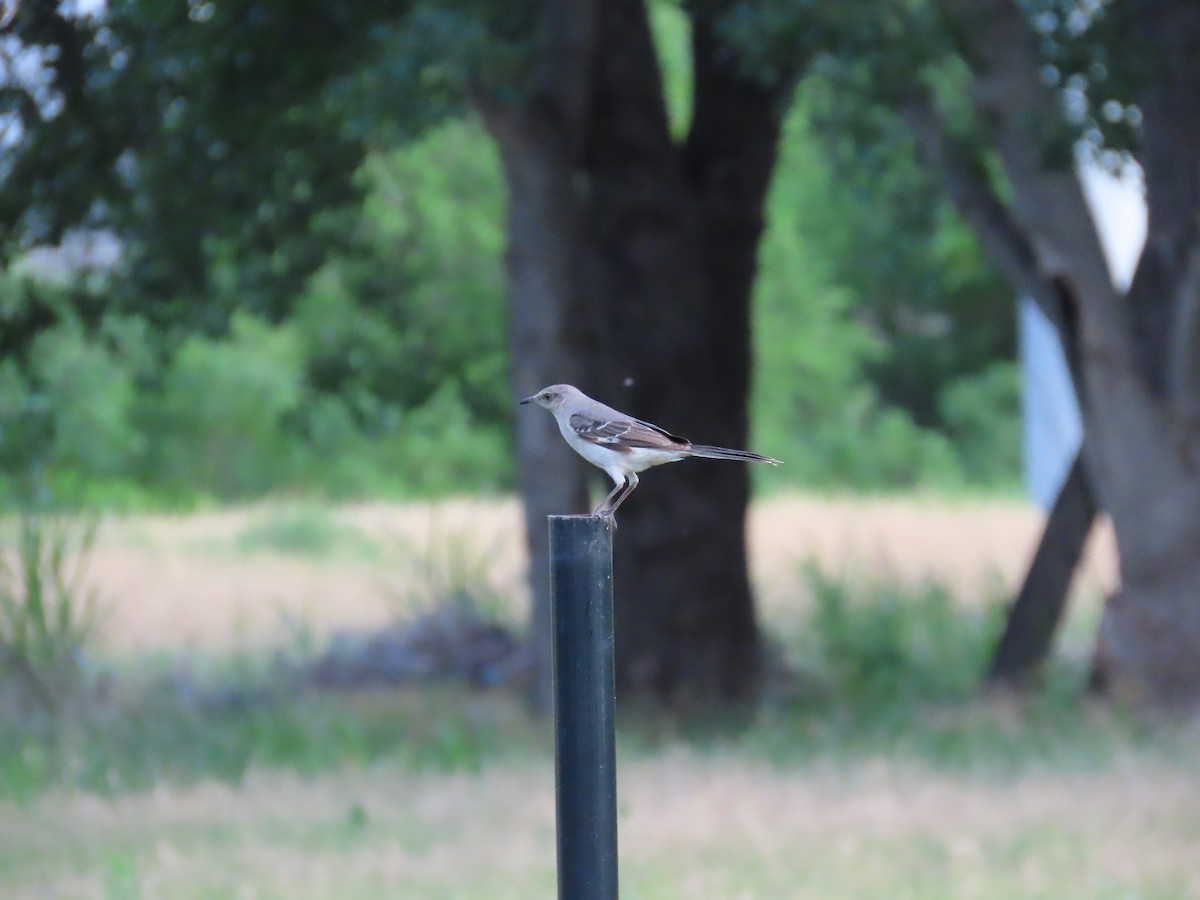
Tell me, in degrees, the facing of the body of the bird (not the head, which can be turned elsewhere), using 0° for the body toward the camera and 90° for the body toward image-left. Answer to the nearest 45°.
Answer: approximately 90°

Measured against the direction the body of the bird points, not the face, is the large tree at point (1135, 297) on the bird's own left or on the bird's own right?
on the bird's own right

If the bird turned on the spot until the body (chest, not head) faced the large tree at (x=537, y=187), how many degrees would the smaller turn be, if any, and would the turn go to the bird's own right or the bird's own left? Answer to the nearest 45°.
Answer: approximately 90° to the bird's own right
